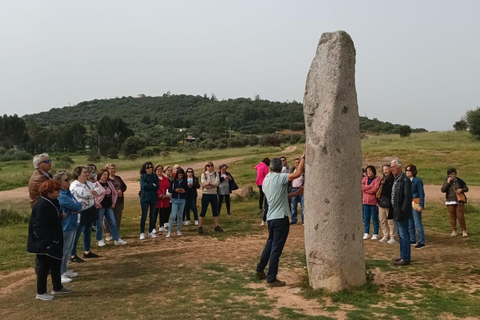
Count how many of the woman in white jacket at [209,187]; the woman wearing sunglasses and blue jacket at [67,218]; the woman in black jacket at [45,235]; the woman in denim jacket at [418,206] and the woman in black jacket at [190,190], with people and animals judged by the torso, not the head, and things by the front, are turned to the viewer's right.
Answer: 2

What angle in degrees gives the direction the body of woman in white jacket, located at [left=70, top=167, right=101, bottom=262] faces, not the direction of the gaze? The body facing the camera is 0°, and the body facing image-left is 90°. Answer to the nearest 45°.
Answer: approximately 315°

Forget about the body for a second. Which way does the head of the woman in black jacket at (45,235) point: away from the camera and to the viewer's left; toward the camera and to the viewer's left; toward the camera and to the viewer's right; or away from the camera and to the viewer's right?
away from the camera and to the viewer's right

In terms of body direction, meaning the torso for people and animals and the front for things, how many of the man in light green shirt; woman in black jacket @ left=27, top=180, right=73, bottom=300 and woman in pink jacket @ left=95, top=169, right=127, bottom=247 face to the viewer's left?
0

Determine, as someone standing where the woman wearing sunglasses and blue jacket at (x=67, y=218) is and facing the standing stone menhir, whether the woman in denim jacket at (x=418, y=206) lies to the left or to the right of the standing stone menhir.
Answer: left

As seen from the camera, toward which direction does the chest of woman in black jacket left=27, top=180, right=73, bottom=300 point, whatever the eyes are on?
to the viewer's right

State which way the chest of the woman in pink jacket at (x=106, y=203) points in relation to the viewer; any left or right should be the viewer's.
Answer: facing the viewer and to the right of the viewer

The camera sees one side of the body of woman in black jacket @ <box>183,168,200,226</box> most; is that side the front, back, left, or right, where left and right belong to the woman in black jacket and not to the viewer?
front

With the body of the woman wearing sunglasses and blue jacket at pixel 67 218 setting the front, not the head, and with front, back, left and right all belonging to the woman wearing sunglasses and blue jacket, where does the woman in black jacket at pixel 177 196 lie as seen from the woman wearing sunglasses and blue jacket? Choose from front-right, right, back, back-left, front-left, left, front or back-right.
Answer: front-left

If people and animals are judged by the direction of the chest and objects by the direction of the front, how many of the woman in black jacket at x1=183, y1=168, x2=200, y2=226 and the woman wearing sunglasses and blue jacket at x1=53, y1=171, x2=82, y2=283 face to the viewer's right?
1

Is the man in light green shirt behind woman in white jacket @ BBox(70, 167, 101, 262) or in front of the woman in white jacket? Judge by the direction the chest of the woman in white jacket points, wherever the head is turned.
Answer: in front

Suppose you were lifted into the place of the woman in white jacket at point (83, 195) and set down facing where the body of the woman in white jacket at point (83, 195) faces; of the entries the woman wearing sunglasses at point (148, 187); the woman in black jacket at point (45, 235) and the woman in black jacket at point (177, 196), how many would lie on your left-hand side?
2

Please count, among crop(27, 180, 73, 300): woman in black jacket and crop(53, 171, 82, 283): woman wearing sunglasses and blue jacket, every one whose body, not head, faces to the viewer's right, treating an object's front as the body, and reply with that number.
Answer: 2

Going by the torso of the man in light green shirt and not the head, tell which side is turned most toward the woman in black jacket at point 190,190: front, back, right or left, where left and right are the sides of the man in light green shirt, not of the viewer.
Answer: left

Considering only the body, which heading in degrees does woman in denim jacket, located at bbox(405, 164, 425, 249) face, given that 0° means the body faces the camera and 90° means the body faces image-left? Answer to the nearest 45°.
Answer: approximately 90°

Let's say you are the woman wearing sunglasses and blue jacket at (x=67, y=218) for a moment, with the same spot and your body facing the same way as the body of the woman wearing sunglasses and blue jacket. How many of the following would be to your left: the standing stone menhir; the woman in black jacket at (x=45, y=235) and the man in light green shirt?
0

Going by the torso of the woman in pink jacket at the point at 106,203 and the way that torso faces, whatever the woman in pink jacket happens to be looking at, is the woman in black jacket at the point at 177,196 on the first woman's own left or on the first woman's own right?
on the first woman's own left
